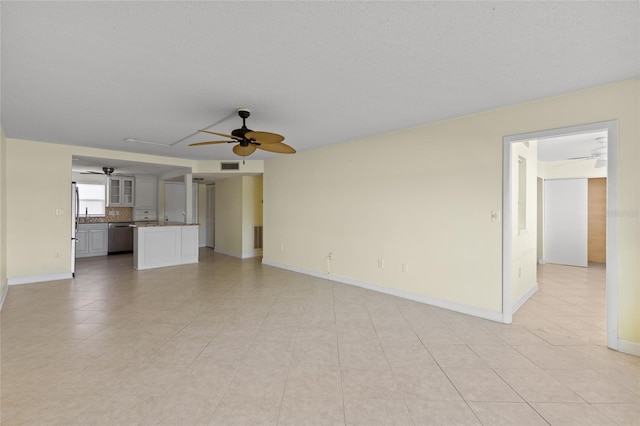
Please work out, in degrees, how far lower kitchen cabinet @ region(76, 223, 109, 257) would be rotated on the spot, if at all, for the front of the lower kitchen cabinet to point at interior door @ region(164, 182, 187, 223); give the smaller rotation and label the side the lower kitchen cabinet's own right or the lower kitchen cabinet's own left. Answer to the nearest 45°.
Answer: approximately 90° to the lower kitchen cabinet's own left

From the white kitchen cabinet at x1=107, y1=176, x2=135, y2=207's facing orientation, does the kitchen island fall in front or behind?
in front

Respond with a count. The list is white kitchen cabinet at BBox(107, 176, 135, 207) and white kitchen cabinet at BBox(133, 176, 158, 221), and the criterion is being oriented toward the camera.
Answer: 2

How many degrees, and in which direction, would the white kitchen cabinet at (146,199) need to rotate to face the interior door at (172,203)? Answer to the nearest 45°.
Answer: approximately 90° to its left

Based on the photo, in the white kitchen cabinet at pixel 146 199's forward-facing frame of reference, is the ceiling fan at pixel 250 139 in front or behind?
in front

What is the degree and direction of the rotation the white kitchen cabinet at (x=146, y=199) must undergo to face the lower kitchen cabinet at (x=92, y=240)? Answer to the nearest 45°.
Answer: approximately 90° to its right

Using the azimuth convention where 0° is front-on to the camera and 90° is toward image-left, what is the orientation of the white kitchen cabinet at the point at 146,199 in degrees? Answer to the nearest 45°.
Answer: approximately 0°

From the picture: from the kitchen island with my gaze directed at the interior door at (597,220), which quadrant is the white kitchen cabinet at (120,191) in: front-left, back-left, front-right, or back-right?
back-left
